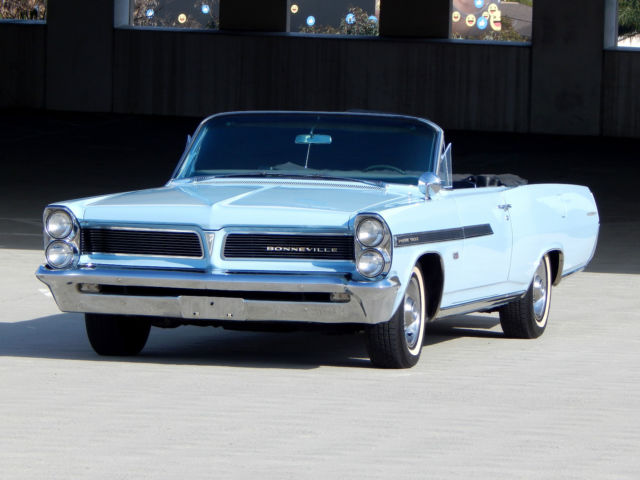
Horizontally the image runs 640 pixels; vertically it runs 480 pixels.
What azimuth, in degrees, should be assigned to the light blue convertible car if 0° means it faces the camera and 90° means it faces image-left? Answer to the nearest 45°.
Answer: approximately 45°

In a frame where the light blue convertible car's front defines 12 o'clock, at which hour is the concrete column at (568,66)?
The concrete column is roughly at 5 o'clock from the light blue convertible car.

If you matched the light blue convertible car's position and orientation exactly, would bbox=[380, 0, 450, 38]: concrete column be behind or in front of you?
behind

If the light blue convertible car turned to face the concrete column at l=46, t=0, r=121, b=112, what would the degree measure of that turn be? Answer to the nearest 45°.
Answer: approximately 135° to its right

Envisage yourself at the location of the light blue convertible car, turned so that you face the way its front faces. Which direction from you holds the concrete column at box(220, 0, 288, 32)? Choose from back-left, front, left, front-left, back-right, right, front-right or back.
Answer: back-right
